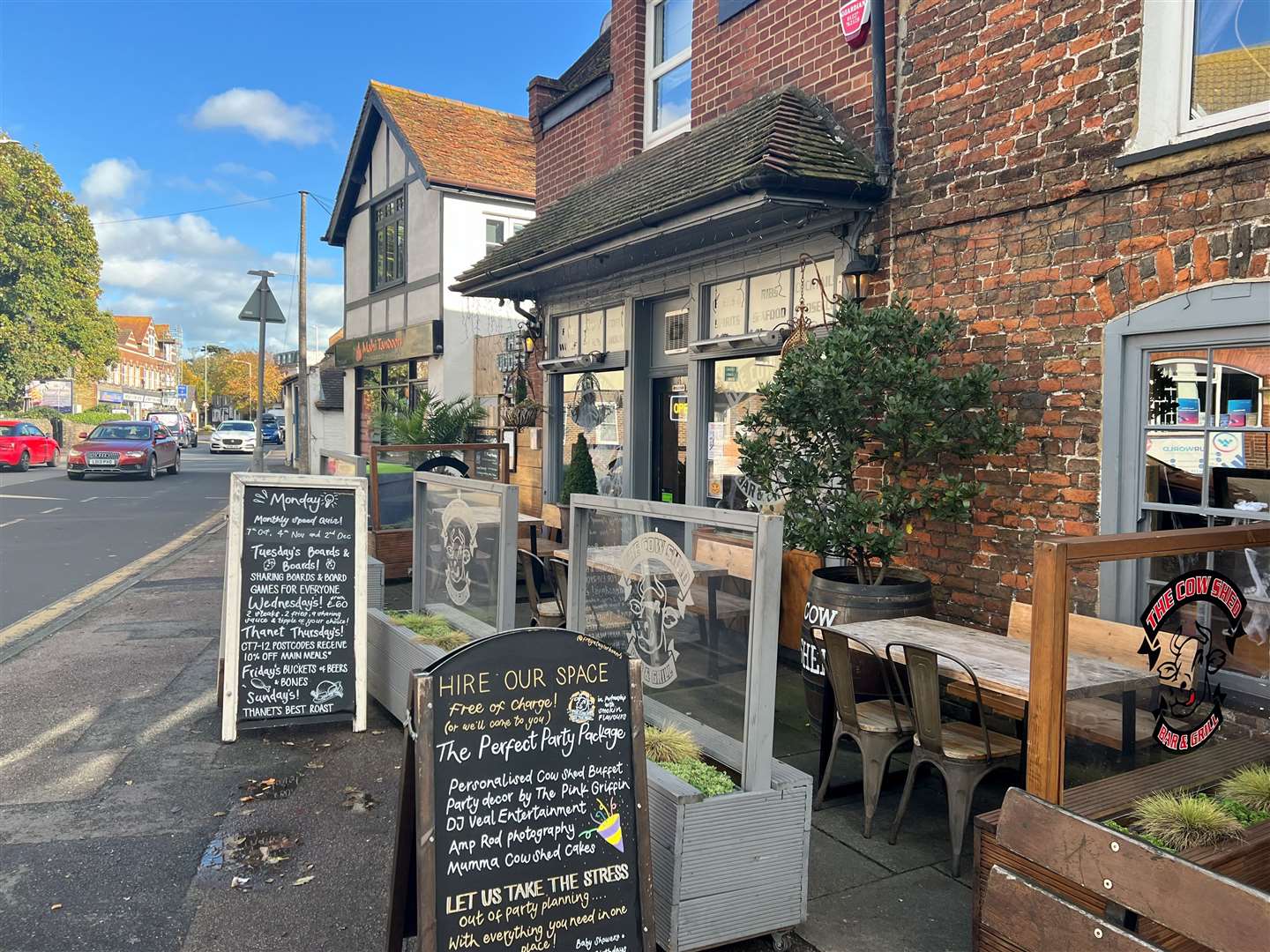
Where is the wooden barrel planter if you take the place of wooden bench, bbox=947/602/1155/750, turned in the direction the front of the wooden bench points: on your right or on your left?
on your right

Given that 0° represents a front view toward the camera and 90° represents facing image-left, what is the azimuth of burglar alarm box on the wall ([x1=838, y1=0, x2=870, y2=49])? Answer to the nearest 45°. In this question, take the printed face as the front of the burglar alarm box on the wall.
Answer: approximately 45°

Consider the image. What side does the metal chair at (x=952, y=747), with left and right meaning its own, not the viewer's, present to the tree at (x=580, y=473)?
left

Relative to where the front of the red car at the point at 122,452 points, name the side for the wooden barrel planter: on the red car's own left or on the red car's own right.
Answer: on the red car's own left

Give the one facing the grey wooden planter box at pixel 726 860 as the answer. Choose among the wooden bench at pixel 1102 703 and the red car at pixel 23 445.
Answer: the wooden bench

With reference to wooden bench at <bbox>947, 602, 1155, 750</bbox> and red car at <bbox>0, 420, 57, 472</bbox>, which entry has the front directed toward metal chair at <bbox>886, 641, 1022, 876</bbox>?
the wooden bench

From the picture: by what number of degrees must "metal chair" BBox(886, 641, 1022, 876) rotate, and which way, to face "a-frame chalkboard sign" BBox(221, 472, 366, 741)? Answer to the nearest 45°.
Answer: approximately 135° to its left

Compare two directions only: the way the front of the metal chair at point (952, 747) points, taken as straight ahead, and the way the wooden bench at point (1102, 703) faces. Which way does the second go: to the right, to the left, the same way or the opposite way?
the opposite way

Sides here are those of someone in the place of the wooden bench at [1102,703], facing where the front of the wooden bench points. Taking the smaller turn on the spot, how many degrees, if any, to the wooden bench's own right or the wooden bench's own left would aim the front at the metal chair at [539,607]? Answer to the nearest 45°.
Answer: approximately 45° to the wooden bench's own right

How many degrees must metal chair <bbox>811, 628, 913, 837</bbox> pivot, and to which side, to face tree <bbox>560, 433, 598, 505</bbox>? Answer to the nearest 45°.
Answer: approximately 90° to its left

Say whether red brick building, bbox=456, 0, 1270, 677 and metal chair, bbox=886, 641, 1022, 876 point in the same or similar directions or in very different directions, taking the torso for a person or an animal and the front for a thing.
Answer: very different directions

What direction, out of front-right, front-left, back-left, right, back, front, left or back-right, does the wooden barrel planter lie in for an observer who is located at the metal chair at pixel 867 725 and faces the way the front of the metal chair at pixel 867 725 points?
front-left
